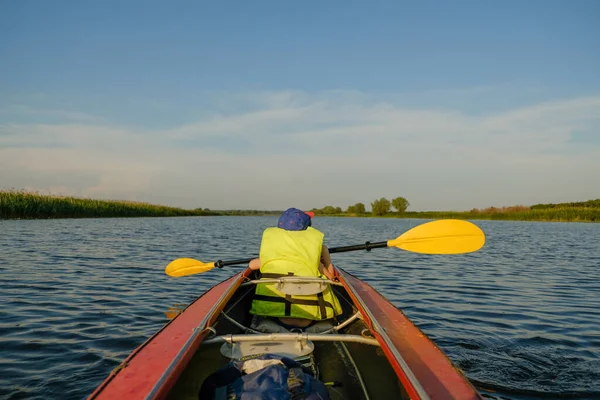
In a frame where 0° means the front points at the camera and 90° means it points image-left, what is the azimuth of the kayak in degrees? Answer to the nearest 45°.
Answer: approximately 180°
